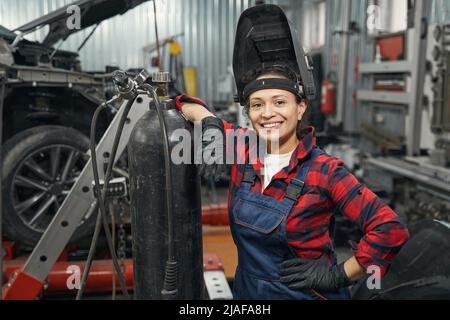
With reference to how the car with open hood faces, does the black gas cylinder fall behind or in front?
in front

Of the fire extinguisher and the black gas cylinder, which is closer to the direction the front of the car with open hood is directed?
the black gas cylinder

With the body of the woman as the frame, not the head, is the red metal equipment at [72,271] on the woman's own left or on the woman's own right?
on the woman's own right

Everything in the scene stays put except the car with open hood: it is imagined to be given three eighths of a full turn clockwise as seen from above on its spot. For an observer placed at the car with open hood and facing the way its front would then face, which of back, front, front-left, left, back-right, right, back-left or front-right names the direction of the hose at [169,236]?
left

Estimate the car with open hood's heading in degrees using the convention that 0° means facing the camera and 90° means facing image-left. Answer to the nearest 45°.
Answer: approximately 315°

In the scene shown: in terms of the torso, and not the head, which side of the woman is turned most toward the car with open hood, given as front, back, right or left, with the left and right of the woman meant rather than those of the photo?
right

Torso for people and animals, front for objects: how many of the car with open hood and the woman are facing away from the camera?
0

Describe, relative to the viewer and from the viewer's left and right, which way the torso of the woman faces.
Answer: facing the viewer and to the left of the viewer
